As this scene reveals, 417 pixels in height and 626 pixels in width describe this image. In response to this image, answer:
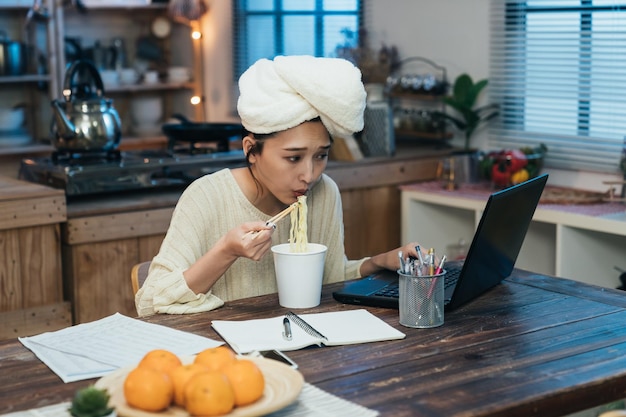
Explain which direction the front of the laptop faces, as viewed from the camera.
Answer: facing away from the viewer and to the left of the viewer

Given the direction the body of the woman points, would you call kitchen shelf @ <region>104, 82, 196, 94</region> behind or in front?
behind

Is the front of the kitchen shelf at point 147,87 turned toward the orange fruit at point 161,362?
yes

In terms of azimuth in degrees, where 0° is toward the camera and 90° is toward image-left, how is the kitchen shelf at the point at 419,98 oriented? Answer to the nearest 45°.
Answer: approximately 0°

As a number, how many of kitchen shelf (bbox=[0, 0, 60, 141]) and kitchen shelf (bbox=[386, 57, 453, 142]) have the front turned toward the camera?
2

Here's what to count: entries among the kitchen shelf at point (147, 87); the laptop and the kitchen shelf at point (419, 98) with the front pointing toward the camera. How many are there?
2

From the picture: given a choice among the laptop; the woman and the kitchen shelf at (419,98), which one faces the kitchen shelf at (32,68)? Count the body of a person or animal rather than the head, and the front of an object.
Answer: the laptop

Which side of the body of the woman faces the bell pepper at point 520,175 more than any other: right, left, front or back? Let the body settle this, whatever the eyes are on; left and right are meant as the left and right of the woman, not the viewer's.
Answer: left

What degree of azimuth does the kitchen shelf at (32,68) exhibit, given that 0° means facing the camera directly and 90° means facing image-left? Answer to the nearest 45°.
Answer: approximately 0°
